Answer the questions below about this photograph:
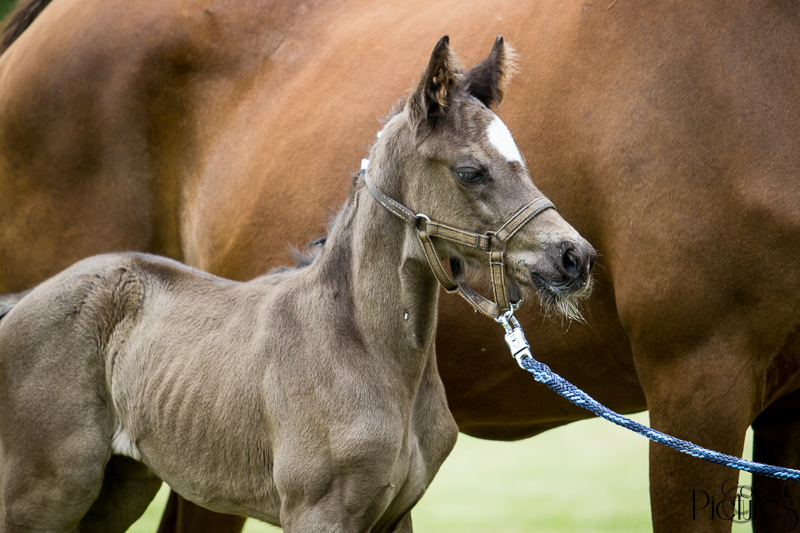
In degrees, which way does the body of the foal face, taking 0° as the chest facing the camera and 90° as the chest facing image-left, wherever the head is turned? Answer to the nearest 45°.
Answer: approximately 315°
